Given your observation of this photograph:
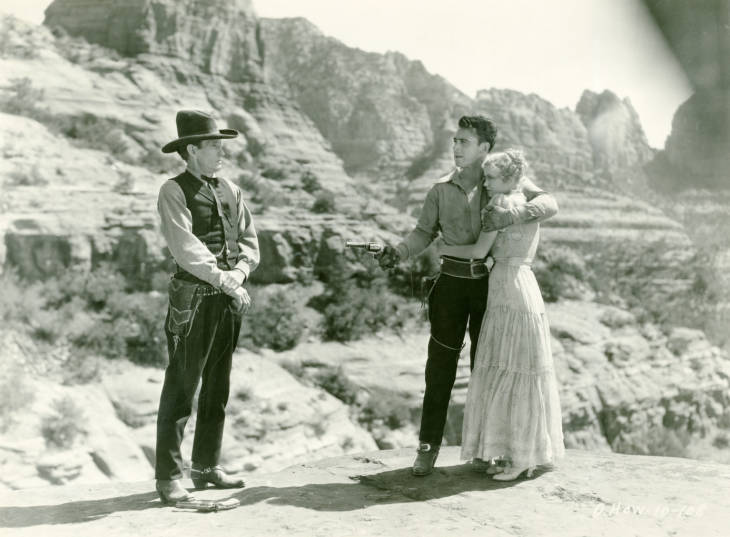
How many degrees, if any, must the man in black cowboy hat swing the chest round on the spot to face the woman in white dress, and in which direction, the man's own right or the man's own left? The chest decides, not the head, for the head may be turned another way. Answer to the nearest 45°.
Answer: approximately 45° to the man's own left

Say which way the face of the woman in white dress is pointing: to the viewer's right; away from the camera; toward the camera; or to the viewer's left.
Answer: to the viewer's left

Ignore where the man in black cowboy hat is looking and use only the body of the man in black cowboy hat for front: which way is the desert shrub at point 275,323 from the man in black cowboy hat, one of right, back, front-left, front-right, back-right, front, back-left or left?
back-left

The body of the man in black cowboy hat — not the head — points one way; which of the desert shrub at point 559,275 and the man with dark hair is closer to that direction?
the man with dark hair

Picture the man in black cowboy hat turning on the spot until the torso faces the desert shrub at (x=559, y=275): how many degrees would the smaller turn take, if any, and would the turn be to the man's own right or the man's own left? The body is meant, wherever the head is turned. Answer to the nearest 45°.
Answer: approximately 90° to the man's own left

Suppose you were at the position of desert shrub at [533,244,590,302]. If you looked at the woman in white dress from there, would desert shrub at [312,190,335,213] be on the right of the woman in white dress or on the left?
right

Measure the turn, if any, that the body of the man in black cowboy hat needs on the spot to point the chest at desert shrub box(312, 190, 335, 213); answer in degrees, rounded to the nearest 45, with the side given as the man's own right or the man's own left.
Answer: approximately 135° to the man's own left

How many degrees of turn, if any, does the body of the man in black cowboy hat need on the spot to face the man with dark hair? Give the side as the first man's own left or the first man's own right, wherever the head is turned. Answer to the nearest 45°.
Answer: approximately 45° to the first man's own left

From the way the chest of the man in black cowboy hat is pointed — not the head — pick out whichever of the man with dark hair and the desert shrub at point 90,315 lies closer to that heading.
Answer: the man with dark hair

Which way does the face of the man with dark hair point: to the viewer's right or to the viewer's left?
to the viewer's left

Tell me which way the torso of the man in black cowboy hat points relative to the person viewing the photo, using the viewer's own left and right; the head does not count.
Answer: facing the viewer and to the right of the viewer
